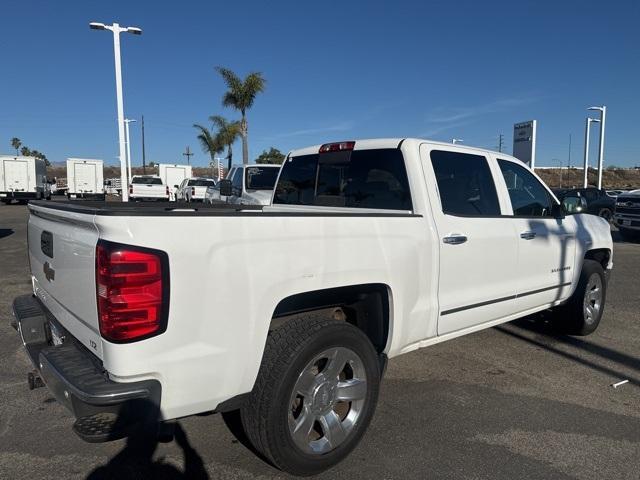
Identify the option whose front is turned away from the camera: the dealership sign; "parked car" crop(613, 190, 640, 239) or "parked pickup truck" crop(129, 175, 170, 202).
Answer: "parked pickup truck" crop(129, 175, 170, 202)

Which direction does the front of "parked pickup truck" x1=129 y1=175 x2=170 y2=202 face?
away from the camera

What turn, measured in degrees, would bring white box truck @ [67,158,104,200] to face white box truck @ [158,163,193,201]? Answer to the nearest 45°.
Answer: approximately 45° to its right

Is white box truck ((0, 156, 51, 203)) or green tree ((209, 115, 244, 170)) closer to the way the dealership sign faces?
the white box truck

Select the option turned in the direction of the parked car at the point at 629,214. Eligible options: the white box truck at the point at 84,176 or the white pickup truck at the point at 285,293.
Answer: the white pickup truck

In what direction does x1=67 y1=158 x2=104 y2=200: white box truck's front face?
away from the camera

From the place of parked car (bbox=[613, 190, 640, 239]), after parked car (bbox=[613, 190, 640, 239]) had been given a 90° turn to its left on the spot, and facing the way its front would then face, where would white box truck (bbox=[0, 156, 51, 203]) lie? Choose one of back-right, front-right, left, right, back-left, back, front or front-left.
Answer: back-right

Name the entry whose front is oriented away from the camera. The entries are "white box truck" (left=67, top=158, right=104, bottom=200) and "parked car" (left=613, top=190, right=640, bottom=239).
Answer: the white box truck

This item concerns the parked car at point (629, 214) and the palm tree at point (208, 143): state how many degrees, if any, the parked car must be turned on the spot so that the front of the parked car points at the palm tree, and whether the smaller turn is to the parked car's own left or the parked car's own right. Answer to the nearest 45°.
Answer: approximately 90° to the parked car's own right

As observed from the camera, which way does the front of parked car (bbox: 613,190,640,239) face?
facing the viewer and to the left of the viewer

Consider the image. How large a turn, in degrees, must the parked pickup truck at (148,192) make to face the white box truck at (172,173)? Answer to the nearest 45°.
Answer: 0° — it already faces it

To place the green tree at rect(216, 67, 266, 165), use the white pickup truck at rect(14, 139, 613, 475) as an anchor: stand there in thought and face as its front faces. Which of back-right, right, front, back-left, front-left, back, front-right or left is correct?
front-left
